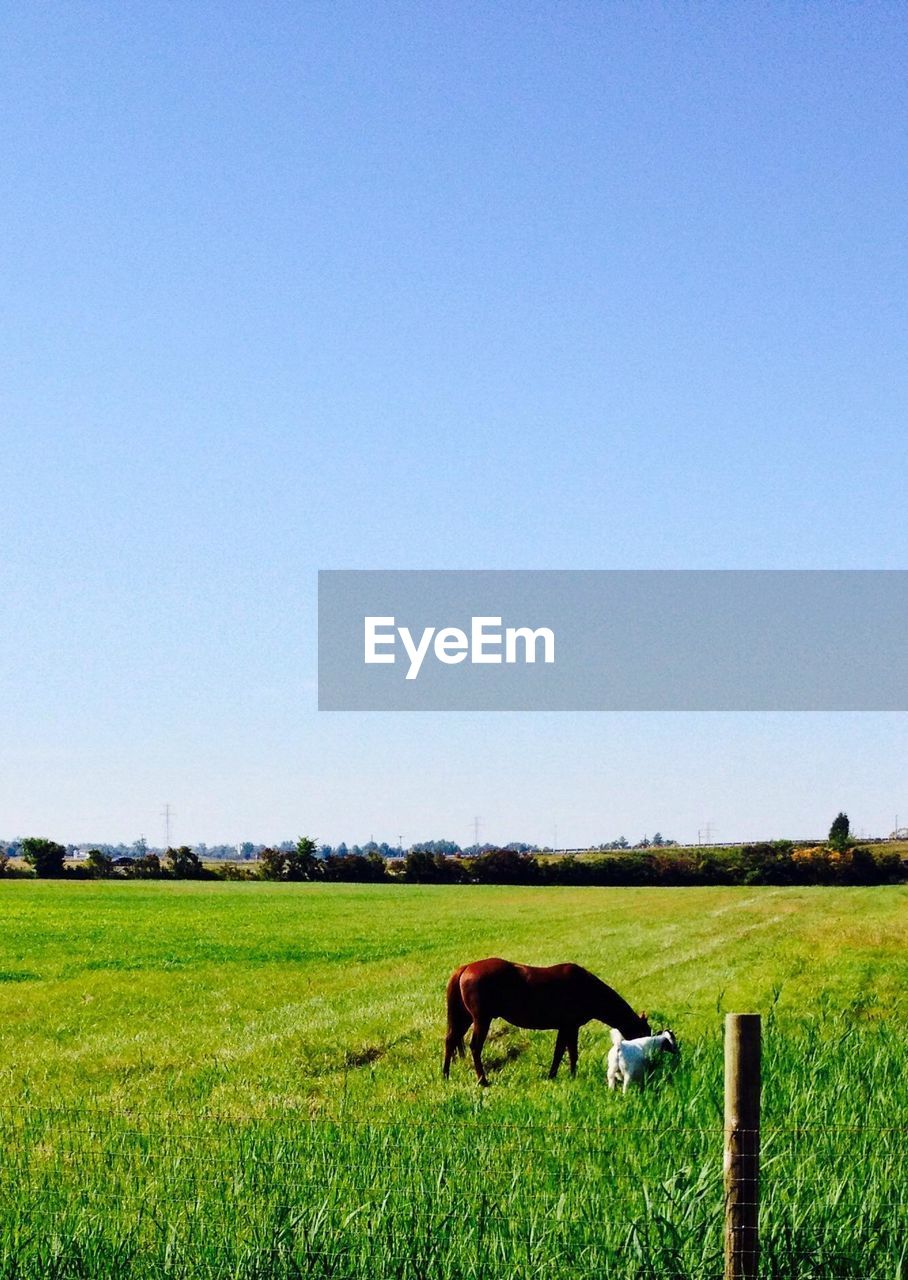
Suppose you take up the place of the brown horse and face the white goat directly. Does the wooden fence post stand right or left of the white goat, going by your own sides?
right

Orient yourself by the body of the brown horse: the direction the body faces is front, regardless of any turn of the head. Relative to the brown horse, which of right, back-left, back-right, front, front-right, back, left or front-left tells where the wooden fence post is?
right

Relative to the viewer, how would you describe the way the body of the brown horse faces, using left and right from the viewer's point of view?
facing to the right of the viewer

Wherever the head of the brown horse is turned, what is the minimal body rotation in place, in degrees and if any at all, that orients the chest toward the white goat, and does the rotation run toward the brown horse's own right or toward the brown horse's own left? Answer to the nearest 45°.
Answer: approximately 45° to the brown horse's own right

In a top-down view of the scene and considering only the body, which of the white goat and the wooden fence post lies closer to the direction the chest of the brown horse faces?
the white goat
